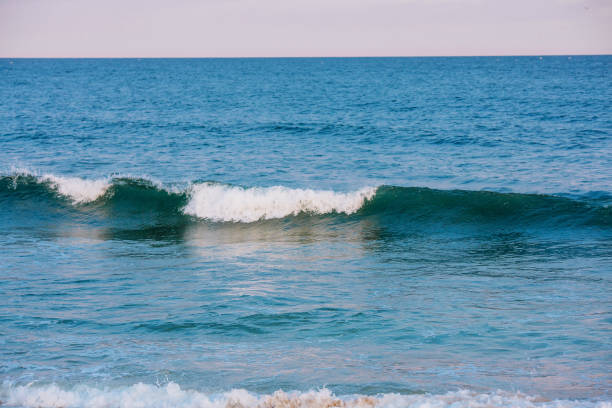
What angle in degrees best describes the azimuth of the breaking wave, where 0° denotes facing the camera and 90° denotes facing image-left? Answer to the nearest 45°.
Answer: approximately 0°
